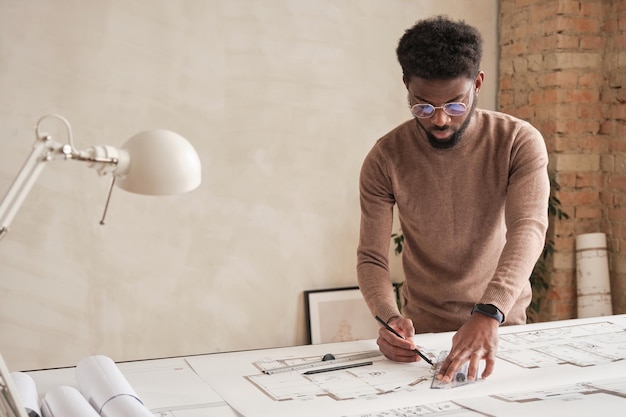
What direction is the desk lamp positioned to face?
to the viewer's right

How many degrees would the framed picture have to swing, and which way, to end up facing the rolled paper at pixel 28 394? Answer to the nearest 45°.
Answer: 0° — it already faces it

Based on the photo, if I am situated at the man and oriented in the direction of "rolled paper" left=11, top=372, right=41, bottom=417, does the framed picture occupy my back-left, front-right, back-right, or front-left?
back-right

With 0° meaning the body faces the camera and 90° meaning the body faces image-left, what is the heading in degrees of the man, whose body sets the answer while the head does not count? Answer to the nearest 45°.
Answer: approximately 0°

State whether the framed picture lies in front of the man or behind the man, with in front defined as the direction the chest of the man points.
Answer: behind

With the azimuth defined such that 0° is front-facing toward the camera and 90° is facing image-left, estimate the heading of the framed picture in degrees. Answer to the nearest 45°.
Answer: approximately 0°
